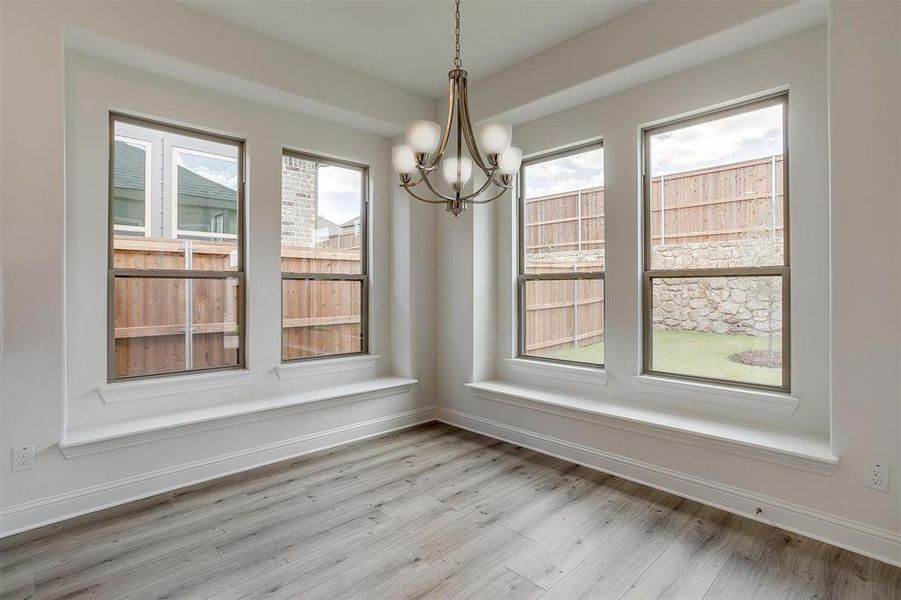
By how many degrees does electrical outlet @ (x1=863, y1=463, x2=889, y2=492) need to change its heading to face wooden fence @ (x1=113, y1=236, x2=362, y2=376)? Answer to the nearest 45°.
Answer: approximately 45° to its right

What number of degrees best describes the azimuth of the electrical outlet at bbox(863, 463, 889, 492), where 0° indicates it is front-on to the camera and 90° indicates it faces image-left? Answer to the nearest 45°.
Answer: approximately 0°

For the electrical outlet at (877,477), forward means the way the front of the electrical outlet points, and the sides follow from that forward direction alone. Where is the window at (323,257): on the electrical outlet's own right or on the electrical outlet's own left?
on the electrical outlet's own right

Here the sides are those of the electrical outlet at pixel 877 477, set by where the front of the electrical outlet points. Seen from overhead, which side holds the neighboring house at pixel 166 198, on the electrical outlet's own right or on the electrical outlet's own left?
on the electrical outlet's own right

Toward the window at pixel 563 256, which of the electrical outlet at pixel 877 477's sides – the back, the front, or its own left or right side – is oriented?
right

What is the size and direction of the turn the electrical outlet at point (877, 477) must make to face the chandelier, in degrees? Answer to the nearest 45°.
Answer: approximately 45° to its right

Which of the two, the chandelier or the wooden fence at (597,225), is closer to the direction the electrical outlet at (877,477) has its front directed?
the chandelier
